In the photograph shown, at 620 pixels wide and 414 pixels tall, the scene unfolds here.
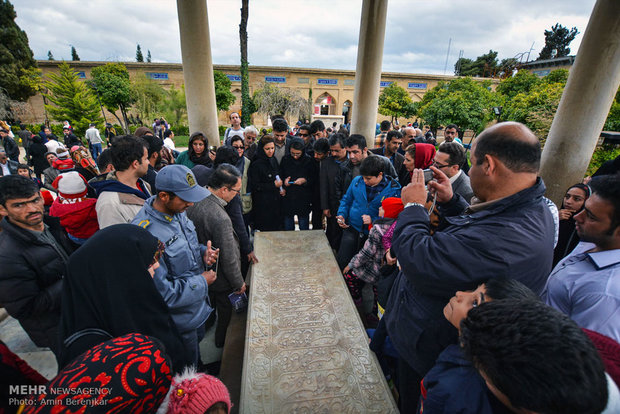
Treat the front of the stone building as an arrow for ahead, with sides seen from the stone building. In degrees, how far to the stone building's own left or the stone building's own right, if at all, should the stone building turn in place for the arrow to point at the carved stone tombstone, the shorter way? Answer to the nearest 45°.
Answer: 0° — it already faces it

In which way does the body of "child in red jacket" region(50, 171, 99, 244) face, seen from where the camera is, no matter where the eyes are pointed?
away from the camera

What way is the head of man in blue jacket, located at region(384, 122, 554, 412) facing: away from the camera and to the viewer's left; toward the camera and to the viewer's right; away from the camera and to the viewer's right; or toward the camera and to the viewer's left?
away from the camera and to the viewer's left

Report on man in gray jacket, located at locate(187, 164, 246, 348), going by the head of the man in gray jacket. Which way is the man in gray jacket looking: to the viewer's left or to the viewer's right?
to the viewer's right

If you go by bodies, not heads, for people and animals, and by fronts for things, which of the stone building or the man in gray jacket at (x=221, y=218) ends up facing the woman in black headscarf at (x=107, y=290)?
the stone building

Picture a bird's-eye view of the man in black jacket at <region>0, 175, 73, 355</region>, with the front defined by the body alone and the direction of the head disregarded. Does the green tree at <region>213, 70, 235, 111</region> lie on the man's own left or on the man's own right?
on the man's own left

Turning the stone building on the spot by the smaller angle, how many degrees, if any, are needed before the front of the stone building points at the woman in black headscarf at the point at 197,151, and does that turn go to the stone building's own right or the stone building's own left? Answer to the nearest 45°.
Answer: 0° — it already faces them

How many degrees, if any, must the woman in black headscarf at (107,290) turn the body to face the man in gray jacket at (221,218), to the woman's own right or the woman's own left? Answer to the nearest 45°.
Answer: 0° — they already face them

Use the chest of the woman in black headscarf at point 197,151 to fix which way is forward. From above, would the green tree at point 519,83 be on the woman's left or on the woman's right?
on the woman's left
